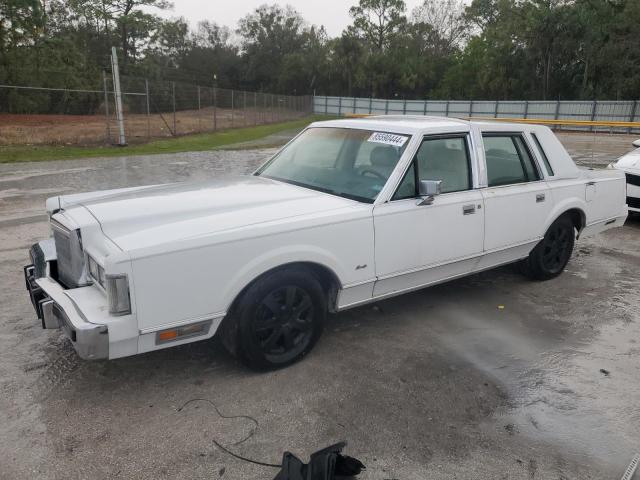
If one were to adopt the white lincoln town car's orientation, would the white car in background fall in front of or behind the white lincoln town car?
behind

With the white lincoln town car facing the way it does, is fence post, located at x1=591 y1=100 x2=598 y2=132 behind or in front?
behind

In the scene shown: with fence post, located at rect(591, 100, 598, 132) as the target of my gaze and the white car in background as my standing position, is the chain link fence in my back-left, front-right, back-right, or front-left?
front-left

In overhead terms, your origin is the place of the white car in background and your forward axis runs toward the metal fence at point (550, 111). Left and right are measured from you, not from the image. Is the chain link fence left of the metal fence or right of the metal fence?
left

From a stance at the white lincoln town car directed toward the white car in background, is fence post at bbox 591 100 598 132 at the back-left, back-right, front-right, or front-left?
front-left

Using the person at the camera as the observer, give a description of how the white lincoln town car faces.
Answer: facing the viewer and to the left of the viewer
